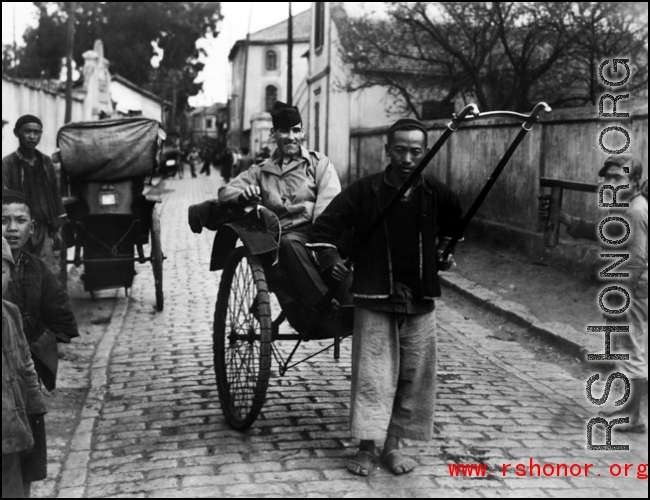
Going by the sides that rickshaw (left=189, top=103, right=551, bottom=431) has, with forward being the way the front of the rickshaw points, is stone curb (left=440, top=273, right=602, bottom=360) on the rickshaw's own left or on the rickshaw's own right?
on the rickshaw's own left

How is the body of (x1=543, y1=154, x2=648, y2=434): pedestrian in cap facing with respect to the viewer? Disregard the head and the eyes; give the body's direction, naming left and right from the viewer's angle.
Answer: facing to the left of the viewer

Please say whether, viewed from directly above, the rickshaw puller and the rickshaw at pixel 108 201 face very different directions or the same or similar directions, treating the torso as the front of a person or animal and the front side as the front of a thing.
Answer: very different directions

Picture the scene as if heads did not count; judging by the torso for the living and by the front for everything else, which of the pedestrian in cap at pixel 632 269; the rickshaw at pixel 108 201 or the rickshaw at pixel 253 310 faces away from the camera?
the rickshaw at pixel 108 201

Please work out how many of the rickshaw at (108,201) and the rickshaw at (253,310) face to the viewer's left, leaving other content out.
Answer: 0

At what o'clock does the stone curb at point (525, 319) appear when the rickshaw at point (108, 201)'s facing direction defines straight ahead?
The stone curb is roughly at 4 o'clock from the rickshaw.

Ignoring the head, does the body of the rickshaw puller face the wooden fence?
no

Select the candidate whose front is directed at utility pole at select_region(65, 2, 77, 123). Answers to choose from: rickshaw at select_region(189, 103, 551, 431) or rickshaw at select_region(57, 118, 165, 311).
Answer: rickshaw at select_region(57, 118, 165, 311)

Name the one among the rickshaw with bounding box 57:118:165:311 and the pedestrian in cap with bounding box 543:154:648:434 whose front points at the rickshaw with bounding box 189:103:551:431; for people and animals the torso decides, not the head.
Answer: the pedestrian in cap

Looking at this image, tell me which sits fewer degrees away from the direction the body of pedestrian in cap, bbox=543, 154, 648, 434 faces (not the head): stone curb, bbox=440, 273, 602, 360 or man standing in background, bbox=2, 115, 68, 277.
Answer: the man standing in background

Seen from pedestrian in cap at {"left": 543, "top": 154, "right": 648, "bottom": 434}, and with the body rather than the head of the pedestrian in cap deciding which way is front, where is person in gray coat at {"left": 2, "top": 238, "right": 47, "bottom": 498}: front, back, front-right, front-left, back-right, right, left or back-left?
front-left

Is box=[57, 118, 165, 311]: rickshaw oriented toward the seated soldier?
no

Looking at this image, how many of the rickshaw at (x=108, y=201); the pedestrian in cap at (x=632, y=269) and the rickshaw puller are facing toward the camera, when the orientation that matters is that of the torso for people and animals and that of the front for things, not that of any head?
1

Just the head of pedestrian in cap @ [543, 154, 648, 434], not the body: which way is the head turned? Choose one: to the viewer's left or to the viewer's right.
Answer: to the viewer's left

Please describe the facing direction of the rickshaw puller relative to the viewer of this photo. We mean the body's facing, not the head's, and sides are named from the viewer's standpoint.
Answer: facing the viewer

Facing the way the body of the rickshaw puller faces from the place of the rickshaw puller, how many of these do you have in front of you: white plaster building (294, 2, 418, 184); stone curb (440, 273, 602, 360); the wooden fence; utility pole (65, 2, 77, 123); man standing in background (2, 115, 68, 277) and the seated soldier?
0

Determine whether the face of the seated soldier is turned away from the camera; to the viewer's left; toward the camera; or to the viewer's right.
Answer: toward the camera

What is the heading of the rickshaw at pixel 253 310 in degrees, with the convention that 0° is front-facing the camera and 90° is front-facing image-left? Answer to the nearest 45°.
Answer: approximately 315°

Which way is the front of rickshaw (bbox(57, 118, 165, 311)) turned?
away from the camera
